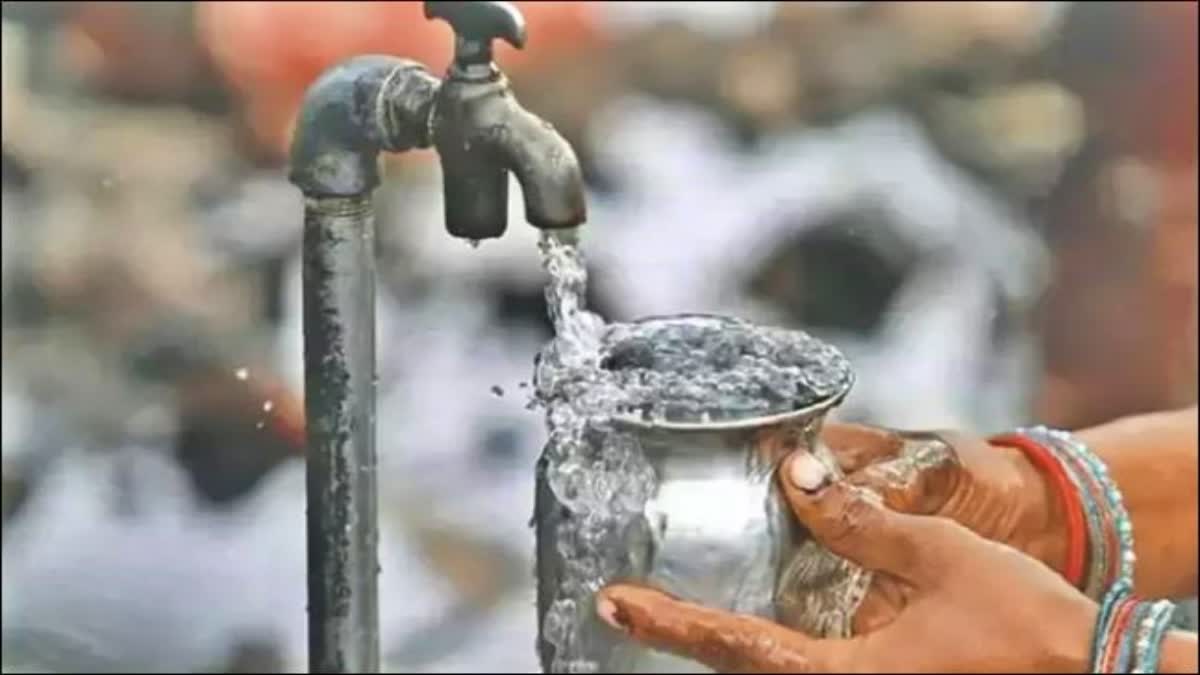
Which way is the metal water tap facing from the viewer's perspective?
to the viewer's right
